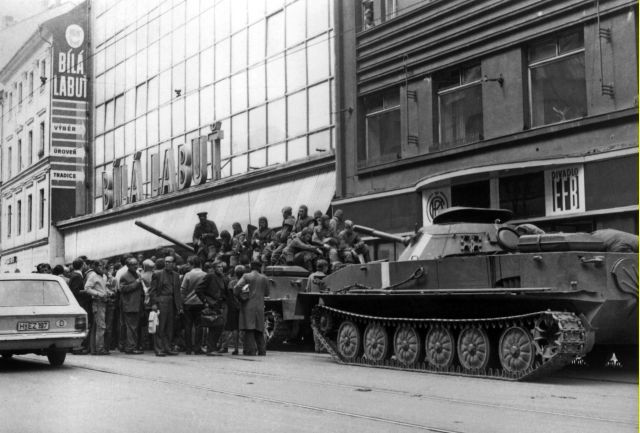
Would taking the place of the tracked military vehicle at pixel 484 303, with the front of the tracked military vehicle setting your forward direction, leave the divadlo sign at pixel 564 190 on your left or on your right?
on your right

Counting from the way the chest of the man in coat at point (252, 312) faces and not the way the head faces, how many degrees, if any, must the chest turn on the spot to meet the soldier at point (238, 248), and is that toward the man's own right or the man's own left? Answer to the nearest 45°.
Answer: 0° — they already face them

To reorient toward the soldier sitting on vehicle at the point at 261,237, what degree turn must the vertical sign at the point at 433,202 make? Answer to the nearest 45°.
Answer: approximately 45° to its right

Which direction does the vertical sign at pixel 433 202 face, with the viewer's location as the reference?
facing the viewer and to the left of the viewer

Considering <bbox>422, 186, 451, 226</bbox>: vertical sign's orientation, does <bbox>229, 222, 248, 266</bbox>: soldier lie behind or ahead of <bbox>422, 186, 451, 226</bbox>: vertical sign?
ahead

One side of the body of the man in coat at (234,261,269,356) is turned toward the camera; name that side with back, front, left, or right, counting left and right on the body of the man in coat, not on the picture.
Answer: back

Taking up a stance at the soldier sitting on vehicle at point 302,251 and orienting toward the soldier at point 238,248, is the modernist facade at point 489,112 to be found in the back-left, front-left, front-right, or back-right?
back-right

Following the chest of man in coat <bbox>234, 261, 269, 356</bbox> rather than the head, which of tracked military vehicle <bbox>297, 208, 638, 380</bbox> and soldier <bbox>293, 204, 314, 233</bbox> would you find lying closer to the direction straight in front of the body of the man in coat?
the soldier

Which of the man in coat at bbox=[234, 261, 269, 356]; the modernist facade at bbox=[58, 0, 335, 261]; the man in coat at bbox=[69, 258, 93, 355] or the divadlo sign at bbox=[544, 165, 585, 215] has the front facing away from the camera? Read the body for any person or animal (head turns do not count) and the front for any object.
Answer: the man in coat at bbox=[234, 261, 269, 356]

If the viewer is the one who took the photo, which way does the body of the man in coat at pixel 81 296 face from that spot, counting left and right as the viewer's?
facing to the right of the viewer

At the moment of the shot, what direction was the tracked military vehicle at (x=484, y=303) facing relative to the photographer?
facing away from the viewer and to the left of the viewer

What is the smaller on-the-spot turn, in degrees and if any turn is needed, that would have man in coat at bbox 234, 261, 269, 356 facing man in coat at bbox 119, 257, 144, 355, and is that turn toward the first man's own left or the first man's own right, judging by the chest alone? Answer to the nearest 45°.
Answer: approximately 90° to the first man's own left

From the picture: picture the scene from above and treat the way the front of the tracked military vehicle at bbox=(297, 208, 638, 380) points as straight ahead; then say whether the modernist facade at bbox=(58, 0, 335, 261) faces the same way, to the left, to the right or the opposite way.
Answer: to the left

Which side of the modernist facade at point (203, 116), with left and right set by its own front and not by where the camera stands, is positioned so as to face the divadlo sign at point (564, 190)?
left

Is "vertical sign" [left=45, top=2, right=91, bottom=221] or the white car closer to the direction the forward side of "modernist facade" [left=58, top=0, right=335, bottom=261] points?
the white car
